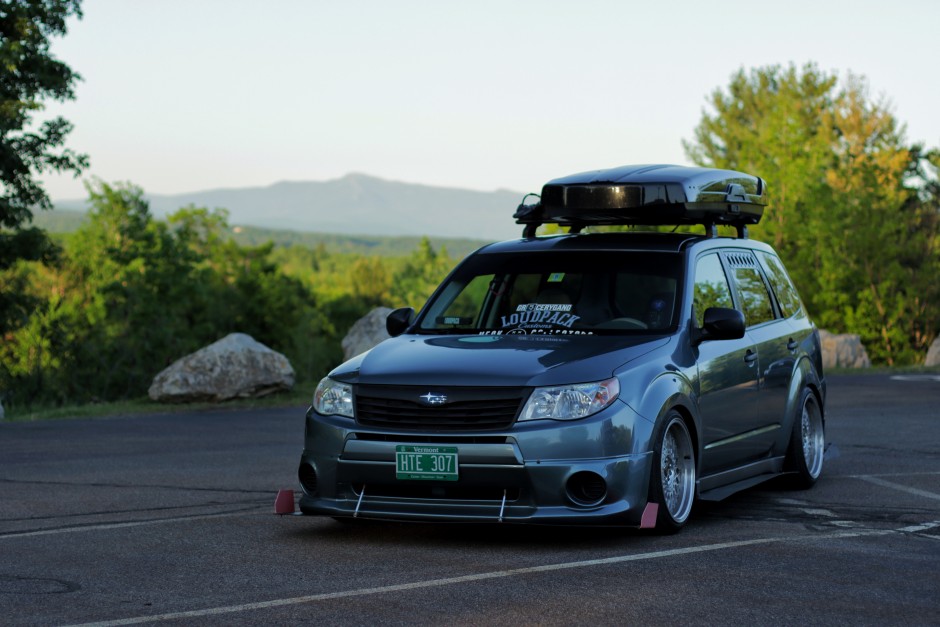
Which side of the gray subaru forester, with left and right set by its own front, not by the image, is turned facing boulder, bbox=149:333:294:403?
right

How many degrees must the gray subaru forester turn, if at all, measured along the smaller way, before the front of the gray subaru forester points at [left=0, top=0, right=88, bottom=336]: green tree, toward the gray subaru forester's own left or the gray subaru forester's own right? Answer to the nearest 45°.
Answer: approximately 90° to the gray subaru forester's own right

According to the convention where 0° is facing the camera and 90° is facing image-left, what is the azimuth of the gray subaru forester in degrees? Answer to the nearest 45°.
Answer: approximately 45°

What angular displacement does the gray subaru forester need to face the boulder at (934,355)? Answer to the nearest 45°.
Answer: approximately 135° to its right

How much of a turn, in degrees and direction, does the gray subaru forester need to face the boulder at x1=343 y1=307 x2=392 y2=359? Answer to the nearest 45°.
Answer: approximately 135° to its right

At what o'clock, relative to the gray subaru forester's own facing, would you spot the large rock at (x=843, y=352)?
The large rock is roughly at 5 o'clock from the gray subaru forester.

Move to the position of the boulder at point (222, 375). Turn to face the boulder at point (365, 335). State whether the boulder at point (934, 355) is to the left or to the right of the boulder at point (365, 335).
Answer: right
